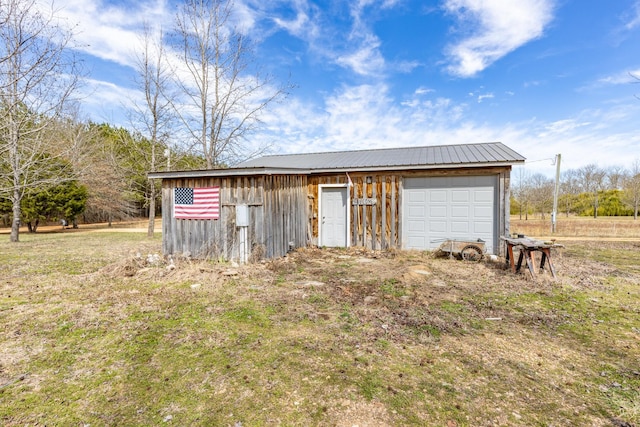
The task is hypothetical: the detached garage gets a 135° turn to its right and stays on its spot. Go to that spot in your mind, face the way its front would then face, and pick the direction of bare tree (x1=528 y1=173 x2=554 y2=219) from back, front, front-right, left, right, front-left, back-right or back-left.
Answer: right

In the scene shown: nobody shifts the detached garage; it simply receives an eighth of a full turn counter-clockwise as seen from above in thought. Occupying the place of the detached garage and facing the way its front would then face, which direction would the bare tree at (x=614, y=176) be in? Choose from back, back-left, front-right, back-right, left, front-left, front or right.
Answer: left

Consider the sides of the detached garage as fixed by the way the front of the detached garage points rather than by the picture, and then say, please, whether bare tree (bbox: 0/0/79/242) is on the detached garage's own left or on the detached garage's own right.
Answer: on the detached garage's own right

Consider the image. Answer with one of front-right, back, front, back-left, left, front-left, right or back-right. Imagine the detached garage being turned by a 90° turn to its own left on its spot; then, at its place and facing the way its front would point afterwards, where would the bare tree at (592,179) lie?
front-left

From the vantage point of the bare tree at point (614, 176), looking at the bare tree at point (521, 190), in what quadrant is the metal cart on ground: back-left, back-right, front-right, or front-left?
front-left

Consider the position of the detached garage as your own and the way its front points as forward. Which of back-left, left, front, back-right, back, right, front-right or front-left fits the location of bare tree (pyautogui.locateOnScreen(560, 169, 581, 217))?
back-left

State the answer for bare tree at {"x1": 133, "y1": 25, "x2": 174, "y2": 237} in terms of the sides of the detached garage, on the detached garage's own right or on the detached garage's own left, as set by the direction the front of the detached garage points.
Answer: on the detached garage's own right

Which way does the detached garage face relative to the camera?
toward the camera

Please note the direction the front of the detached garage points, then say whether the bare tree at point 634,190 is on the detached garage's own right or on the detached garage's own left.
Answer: on the detached garage's own left

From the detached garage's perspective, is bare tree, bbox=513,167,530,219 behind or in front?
behind
